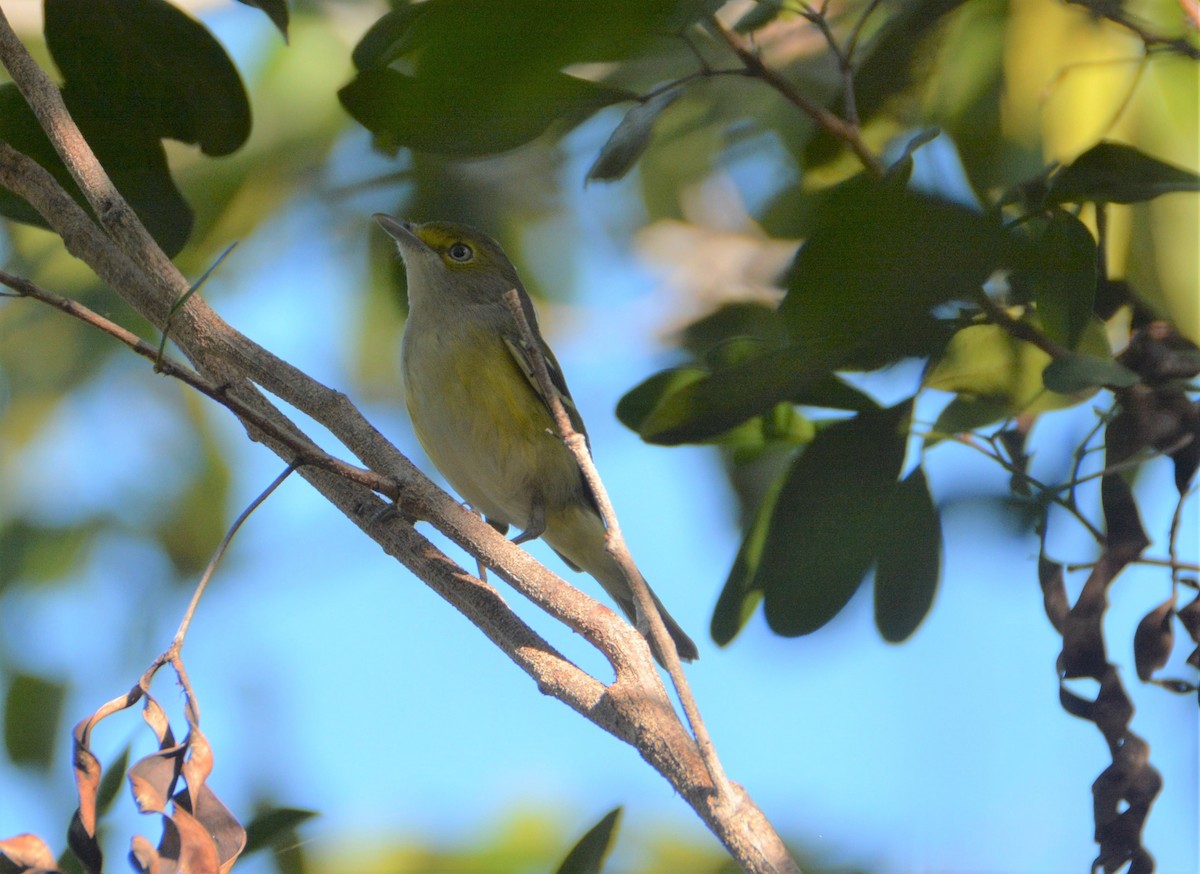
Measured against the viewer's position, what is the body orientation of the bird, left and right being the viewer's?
facing the viewer and to the left of the viewer

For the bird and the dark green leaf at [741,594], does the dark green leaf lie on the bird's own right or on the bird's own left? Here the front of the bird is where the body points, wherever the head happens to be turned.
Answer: on the bird's own left

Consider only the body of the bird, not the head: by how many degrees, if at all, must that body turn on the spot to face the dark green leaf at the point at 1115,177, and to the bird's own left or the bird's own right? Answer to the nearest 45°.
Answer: approximately 90° to the bird's own left

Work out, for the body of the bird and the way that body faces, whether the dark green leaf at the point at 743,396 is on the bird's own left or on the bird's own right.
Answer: on the bird's own left

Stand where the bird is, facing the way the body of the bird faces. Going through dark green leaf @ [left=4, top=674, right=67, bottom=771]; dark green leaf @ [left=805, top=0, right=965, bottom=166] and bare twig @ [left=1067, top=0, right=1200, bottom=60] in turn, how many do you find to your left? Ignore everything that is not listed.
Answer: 2

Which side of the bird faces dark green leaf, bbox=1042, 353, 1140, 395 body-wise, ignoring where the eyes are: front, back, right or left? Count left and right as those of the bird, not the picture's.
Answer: left
